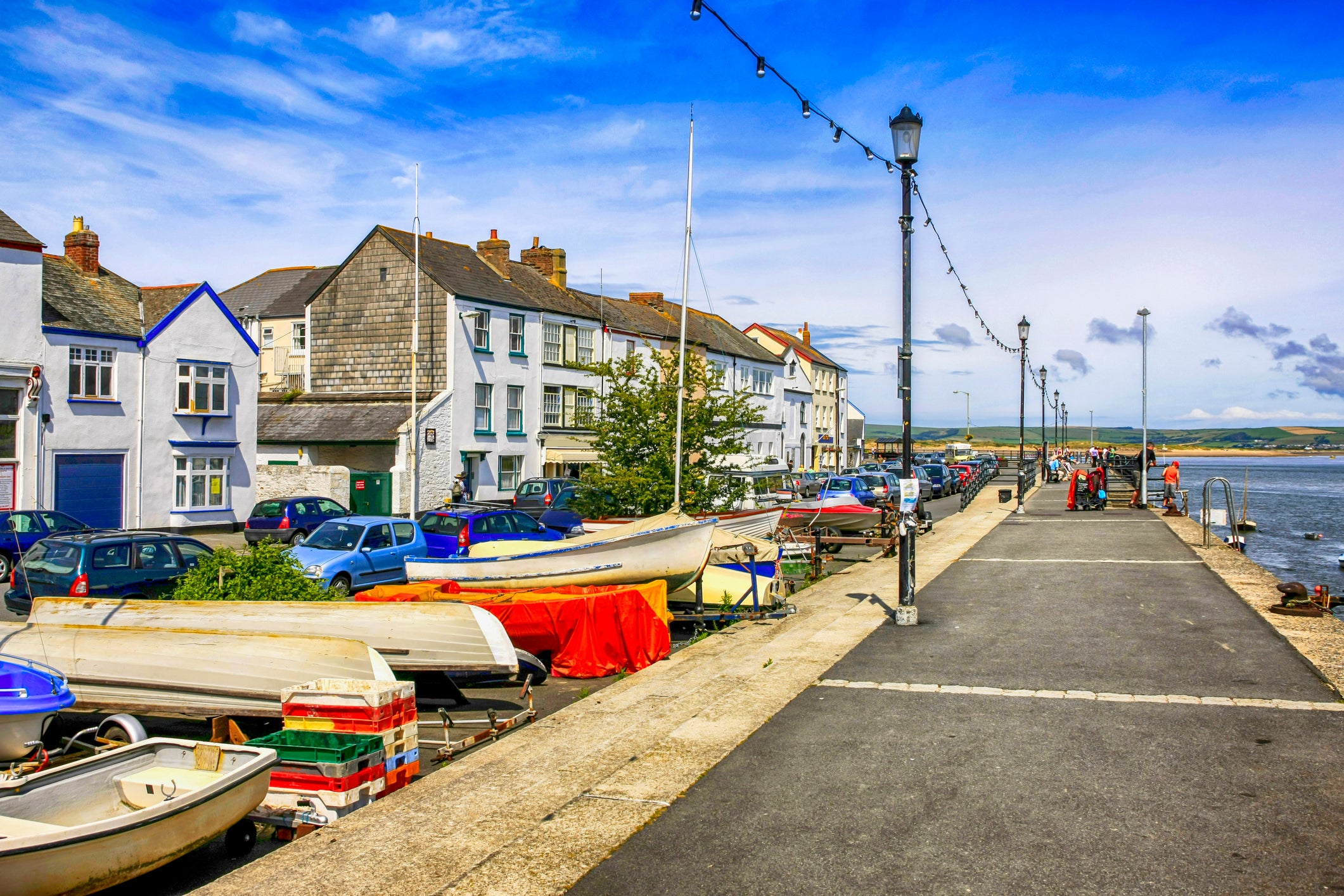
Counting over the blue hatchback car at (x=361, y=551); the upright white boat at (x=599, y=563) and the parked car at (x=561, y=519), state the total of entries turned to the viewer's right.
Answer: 1

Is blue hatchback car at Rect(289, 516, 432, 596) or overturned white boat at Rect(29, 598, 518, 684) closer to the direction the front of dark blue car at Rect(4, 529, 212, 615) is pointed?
the blue hatchback car

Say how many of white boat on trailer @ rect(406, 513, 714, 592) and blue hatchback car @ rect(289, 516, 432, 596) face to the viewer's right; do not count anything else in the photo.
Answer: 1

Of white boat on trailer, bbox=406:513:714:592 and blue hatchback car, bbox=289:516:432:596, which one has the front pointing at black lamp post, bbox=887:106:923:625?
the white boat on trailer

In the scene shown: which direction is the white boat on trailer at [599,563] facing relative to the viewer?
to the viewer's right

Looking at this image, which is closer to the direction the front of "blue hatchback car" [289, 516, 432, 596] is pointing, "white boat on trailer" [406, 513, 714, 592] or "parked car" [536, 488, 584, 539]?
the white boat on trailer

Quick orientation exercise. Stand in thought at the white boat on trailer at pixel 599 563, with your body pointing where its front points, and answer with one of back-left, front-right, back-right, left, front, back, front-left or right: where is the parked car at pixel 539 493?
left

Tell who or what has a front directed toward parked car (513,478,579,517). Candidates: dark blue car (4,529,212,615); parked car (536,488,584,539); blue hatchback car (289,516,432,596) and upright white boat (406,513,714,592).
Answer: the dark blue car

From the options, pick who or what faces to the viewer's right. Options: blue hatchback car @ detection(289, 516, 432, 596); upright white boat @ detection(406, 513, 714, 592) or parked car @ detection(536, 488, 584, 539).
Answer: the upright white boat

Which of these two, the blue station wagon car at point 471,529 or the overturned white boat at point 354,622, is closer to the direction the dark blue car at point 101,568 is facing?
the blue station wagon car

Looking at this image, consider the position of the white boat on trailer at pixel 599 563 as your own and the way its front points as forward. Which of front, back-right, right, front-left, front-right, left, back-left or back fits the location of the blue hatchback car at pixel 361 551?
back-left

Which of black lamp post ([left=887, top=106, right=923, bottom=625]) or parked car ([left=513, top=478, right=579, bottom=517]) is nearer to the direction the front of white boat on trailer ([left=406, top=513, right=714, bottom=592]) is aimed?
the black lamp post
